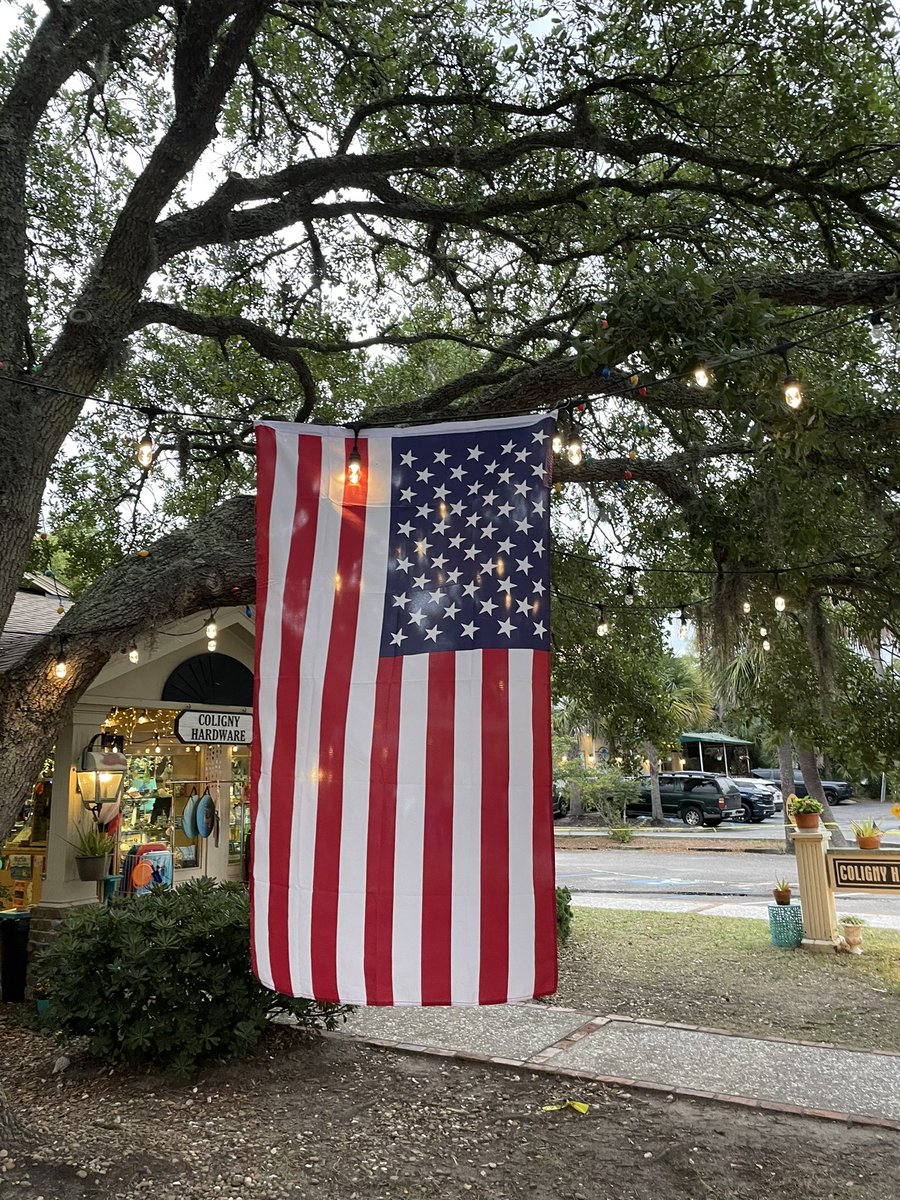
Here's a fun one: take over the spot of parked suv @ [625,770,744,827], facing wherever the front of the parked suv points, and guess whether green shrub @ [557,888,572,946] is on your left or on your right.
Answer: on your left

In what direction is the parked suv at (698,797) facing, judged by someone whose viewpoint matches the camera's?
facing away from the viewer and to the left of the viewer

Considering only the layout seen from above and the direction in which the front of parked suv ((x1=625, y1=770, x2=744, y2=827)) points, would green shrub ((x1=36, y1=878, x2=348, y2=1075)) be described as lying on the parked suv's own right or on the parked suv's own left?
on the parked suv's own left

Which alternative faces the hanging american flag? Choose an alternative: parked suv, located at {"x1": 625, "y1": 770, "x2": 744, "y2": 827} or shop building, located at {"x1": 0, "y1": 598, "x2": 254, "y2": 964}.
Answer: the shop building

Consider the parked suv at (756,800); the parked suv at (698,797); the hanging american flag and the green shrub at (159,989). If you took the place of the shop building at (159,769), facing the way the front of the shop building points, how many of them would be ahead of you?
2

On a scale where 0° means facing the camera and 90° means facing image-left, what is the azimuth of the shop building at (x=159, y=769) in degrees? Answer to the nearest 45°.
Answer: approximately 0°

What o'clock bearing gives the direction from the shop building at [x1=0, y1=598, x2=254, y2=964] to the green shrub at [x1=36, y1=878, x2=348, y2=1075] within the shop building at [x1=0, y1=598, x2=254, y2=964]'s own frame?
The green shrub is roughly at 12 o'clock from the shop building.

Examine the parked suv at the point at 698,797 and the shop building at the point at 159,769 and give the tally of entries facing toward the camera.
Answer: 1
